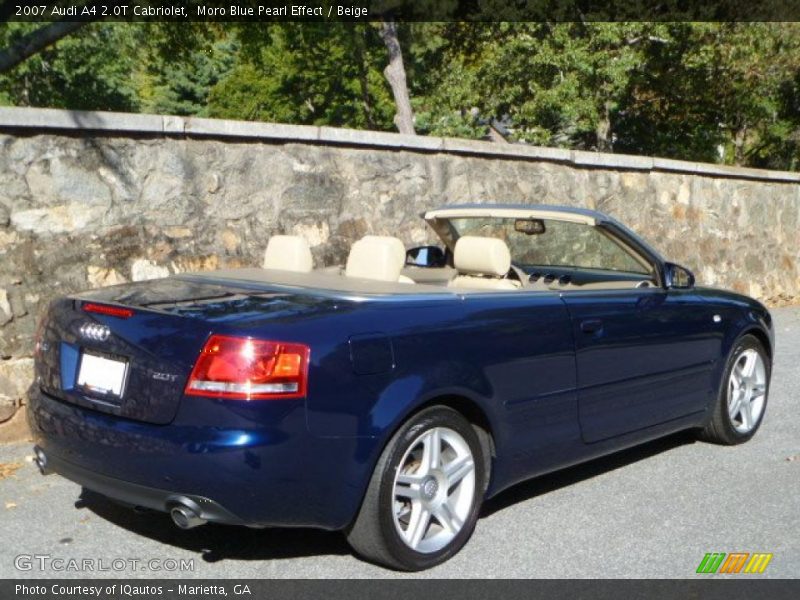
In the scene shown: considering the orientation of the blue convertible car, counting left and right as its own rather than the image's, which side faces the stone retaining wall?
left

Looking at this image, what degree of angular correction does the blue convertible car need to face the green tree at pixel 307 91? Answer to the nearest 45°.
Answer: approximately 45° to its left

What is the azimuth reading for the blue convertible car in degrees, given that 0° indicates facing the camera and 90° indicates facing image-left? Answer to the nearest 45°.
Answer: approximately 225°
